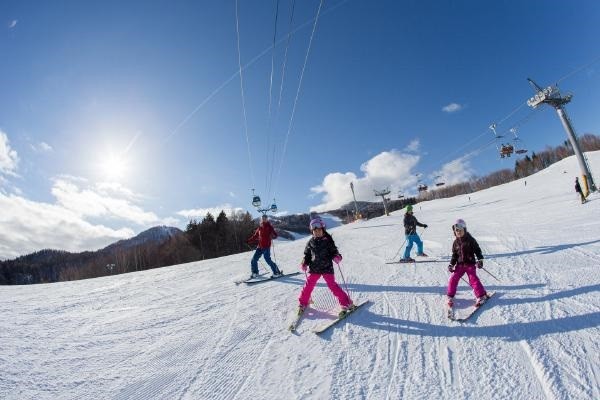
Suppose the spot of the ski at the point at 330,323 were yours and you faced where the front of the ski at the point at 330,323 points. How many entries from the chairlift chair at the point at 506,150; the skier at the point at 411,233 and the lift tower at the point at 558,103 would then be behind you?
3

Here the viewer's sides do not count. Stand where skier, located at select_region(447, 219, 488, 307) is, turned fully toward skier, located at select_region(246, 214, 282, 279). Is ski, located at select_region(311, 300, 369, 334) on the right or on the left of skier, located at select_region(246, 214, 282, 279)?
left

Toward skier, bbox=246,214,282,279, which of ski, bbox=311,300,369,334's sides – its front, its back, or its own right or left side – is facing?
right

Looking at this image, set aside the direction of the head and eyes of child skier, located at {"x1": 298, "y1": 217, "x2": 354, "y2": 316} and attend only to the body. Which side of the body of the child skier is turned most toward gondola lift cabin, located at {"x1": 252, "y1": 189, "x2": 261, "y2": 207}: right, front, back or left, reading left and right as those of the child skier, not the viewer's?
back

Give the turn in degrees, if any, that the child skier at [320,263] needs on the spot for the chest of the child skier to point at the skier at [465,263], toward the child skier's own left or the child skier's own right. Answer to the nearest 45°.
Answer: approximately 90° to the child skier's own left

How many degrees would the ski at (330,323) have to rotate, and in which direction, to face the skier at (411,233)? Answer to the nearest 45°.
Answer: approximately 180°

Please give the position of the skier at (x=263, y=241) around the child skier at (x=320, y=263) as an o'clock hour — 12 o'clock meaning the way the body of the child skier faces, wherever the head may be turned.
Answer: The skier is roughly at 5 o'clock from the child skier.

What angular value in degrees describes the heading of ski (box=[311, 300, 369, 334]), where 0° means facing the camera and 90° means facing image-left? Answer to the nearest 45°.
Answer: approximately 45°

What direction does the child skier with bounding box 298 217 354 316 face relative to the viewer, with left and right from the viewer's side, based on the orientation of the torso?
facing the viewer

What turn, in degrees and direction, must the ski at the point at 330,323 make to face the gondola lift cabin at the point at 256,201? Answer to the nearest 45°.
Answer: approximately 135° to its right

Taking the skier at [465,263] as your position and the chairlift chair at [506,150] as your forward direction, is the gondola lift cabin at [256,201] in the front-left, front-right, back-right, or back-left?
front-left

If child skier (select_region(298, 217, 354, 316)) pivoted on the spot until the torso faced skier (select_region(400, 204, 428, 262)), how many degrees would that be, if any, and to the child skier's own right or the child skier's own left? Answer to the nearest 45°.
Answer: approximately 135° to the child skier's own left

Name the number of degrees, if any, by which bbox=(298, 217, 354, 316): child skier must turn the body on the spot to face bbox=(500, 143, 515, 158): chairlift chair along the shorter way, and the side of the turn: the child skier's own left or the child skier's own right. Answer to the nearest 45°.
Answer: approximately 135° to the child skier's own left
